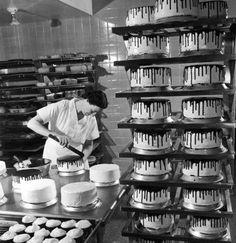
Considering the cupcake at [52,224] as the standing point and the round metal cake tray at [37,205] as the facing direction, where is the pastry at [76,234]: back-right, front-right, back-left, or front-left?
back-right

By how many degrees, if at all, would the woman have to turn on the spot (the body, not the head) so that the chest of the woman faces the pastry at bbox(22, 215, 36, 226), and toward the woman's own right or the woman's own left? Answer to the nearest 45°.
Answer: approximately 45° to the woman's own right

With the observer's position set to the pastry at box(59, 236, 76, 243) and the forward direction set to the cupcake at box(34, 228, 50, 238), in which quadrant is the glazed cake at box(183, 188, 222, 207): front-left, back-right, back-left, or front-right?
back-right
